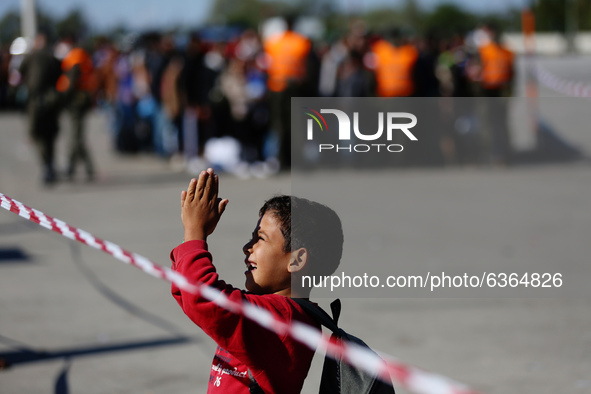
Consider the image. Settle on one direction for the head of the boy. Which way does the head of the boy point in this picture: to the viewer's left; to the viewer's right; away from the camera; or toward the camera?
to the viewer's left

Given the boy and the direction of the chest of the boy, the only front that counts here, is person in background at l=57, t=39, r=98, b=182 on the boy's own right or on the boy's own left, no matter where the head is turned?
on the boy's own right

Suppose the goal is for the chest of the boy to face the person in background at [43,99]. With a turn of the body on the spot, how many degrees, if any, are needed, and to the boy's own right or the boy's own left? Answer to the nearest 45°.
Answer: approximately 90° to the boy's own right

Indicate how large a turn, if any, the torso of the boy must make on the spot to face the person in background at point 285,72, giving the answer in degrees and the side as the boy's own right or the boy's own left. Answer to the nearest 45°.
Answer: approximately 90° to the boy's own right

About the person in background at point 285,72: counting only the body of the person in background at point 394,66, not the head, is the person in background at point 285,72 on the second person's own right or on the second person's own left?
on the second person's own left

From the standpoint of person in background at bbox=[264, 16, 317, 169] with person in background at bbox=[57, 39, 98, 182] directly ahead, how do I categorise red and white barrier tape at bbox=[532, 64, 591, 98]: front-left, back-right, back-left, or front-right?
back-right

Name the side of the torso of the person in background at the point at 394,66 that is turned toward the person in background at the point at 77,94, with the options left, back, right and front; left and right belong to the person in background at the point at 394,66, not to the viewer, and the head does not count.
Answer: left

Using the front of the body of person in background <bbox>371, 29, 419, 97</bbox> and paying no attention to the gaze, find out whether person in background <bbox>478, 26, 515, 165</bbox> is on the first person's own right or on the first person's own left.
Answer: on the first person's own right

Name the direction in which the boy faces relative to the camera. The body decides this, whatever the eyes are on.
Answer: to the viewer's left

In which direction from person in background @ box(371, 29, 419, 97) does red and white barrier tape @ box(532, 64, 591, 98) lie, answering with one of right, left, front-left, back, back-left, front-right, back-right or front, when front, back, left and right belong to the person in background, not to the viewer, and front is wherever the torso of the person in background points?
front-right

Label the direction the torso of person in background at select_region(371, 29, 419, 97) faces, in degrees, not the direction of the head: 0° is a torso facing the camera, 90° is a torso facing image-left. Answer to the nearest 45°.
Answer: approximately 180°

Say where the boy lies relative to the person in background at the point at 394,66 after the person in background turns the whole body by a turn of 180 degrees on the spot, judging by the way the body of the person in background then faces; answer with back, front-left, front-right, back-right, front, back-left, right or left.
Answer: front
